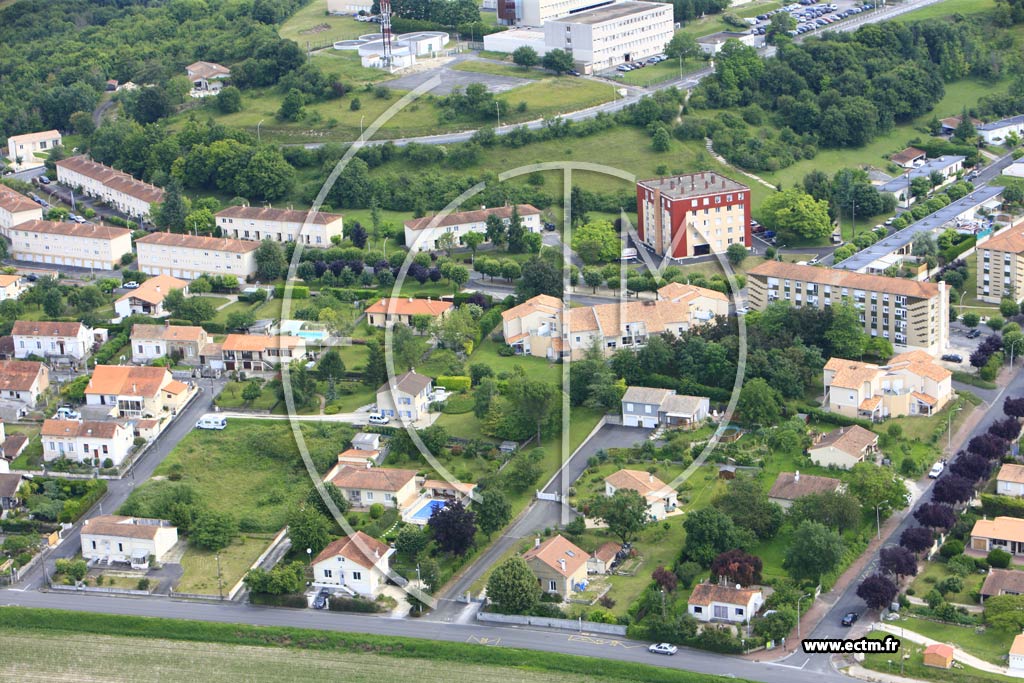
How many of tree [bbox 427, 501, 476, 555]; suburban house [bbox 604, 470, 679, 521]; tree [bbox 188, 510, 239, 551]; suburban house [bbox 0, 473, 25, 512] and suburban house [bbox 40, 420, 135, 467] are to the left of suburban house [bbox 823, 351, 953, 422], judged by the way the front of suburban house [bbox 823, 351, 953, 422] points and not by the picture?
0

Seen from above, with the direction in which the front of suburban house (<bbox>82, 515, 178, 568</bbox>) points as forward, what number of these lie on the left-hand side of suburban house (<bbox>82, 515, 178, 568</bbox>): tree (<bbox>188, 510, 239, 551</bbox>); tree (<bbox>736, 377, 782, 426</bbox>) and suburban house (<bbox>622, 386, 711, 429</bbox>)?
3

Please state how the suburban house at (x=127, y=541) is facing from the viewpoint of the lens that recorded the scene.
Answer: facing the viewer

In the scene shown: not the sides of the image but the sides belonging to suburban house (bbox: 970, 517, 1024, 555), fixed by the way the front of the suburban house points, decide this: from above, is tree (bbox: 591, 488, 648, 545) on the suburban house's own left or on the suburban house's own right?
on the suburban house's own right

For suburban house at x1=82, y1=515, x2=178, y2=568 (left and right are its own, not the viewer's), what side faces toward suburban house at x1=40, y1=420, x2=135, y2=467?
back

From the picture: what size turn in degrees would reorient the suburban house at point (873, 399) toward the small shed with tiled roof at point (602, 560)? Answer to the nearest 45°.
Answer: approximately 45° to its right

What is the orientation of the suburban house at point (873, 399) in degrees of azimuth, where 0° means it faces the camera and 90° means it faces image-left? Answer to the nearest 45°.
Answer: approximately 0°

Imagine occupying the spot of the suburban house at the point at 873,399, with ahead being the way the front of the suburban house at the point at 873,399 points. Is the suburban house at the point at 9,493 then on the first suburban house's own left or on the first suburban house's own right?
on the first suburban house's own right

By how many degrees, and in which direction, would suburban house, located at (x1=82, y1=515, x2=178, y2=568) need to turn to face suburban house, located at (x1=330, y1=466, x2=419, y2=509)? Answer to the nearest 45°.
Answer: approximately 90° to its left

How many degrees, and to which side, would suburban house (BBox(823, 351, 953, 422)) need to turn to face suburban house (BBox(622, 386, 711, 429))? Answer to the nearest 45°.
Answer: approximately 90° to its right

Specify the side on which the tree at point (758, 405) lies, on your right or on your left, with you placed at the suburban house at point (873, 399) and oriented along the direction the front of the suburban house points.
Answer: on your right

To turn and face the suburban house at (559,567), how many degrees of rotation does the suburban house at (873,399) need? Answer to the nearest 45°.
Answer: approximately 45° to its right

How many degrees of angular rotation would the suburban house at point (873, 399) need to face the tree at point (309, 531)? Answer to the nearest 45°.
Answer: approximately 45° to its right

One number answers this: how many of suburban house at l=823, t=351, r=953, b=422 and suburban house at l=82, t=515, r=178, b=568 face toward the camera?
2

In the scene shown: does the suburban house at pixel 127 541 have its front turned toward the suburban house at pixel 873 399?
no
